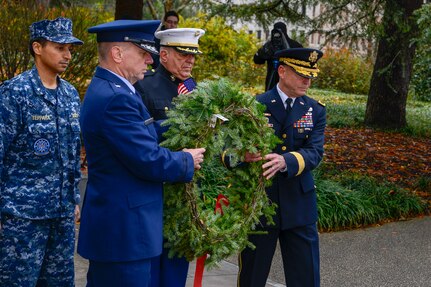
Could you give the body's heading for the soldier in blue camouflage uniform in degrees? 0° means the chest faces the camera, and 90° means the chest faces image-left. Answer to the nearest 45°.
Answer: approximately 315°

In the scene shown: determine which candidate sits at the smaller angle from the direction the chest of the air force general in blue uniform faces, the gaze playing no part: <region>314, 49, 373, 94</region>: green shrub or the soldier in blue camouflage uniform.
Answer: the green shrub

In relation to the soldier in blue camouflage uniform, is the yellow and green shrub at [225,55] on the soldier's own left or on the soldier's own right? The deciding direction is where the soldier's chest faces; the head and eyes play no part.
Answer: on the soldier's own left

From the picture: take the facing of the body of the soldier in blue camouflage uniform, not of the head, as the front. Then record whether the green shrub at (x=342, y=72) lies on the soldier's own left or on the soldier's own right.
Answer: on the soldier's own left

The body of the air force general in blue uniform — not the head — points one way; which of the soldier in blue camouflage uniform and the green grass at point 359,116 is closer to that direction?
the green grass

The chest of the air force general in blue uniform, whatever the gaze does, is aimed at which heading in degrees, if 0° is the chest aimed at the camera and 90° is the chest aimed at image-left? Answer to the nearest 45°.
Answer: approximately 270°

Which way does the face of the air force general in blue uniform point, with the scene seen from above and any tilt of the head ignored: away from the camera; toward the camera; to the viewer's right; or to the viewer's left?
to the viewer's right

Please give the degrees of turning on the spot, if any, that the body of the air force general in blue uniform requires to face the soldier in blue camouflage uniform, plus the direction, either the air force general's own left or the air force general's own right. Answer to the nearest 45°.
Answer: approximately 135° to the air force general's own left

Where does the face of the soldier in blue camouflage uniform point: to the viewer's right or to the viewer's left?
to the viewer's right

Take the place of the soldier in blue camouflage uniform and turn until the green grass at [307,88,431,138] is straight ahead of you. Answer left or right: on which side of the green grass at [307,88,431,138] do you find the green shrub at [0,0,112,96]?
left
